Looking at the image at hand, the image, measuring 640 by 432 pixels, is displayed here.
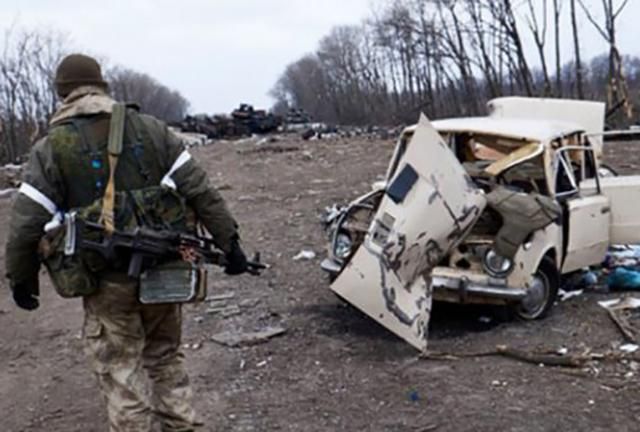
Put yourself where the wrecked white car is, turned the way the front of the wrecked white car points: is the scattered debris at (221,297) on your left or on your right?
on your right

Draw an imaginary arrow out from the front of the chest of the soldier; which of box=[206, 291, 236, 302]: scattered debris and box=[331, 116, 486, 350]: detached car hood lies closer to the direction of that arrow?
the scattered debris

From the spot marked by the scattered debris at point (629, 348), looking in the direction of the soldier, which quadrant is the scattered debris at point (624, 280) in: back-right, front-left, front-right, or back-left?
back-right

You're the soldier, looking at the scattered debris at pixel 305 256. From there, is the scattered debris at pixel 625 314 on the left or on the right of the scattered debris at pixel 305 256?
right

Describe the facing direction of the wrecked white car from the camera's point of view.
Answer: facing the viewer and to the left of the viewer

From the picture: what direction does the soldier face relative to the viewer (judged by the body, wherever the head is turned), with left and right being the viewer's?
facing away from the viewer

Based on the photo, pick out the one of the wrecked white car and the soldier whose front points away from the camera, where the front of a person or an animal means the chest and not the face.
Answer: the soldier

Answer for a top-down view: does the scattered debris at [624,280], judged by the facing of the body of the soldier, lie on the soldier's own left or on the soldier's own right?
on the soldier's own right

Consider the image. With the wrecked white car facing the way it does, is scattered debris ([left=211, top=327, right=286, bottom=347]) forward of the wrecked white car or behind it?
forward

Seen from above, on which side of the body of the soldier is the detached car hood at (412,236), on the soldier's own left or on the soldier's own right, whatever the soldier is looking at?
on the soldier's own right

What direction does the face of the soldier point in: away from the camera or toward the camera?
away from the camera

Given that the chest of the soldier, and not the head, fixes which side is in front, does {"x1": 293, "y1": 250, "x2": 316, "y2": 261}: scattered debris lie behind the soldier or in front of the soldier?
in front
